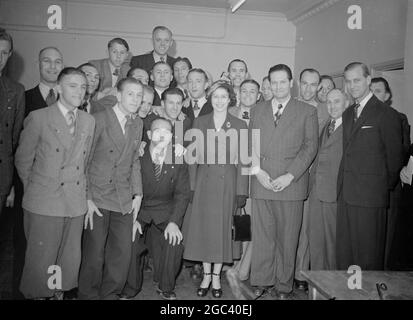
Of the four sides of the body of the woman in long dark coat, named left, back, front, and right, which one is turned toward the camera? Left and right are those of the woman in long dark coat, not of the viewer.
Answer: front

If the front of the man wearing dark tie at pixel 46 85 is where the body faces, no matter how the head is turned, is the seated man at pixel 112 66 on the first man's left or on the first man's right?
on the first man's left

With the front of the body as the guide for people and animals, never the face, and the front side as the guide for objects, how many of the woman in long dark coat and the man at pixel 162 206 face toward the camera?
2

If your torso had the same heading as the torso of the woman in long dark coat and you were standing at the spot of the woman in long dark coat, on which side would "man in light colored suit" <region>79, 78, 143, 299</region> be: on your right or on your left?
on your right

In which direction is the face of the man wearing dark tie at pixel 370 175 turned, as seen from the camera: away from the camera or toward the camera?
toward the camera

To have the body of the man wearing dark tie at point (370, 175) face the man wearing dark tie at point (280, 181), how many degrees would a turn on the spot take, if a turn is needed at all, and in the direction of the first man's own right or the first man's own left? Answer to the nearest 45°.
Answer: approximately 45° to the first man's own right

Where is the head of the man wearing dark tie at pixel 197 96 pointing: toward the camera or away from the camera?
toward the camera

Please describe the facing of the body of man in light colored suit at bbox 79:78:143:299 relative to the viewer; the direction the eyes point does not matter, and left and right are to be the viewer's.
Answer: facing the viewer and to the right of the viewer

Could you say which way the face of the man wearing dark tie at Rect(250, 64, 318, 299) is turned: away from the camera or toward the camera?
toward the camera

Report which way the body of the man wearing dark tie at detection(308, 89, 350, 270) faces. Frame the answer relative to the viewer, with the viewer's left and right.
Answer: facing the viewer and to the left of the viewer

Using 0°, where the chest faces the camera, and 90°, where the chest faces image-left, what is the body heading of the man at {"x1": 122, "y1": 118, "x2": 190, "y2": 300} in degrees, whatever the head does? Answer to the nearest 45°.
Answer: approximately 0°

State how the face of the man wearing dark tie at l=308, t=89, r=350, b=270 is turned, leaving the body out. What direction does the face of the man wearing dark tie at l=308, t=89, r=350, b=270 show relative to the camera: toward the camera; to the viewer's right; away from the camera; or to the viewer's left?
toward the camera
